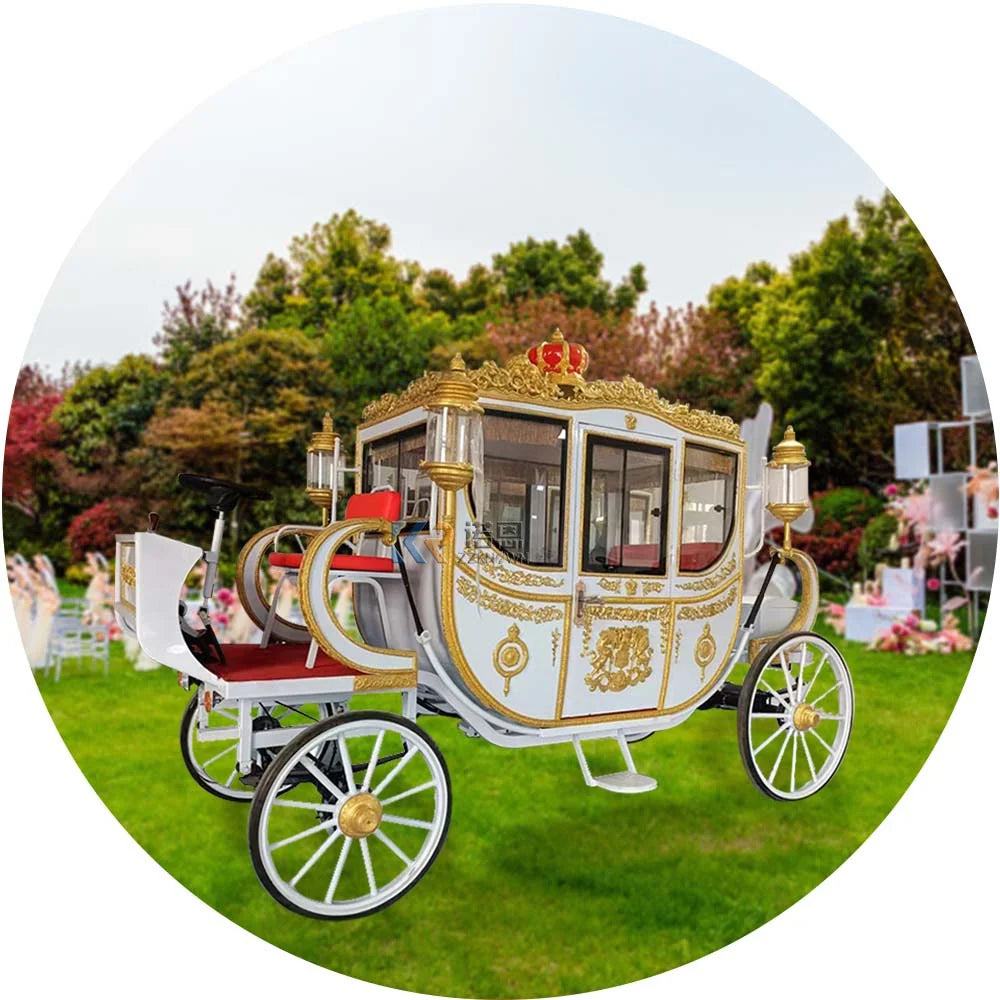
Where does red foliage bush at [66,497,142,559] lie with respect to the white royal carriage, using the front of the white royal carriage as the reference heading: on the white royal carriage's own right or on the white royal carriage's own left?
on the white royal carriage's own right

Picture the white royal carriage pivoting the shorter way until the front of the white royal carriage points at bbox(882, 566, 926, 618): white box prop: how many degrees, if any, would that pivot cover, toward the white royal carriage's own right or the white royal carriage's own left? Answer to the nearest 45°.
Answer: approximately 180°

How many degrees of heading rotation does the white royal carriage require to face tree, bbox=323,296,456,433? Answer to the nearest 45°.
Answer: approximately 135° to its right

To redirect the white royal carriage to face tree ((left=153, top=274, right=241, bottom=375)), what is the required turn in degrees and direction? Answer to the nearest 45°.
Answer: approximately 90° to its right

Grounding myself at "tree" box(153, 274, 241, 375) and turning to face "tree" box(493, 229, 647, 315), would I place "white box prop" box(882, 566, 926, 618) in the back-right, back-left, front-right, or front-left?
front-right

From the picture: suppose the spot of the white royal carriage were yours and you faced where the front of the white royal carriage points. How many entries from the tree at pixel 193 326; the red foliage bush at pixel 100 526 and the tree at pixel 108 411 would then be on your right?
3

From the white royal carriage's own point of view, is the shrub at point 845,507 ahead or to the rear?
to the rear

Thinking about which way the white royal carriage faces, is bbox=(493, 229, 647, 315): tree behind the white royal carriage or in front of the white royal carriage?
behind

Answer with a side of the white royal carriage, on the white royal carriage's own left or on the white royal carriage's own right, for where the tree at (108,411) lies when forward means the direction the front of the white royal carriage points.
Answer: on the white royal carriage's own right

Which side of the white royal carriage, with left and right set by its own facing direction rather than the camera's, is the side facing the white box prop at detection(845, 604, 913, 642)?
back

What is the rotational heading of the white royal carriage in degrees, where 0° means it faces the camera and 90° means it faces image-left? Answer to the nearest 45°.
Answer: approximately 45°
